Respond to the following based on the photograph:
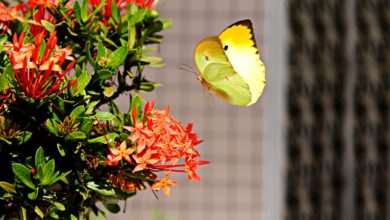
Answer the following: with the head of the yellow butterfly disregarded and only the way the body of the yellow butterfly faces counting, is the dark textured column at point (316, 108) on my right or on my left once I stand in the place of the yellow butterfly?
on my right

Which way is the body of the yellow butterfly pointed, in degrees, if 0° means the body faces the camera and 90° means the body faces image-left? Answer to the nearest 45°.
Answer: approximately 90°

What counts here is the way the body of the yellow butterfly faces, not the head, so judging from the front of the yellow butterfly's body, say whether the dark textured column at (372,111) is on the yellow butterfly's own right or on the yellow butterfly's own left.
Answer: on the yellow butterfly's own right
